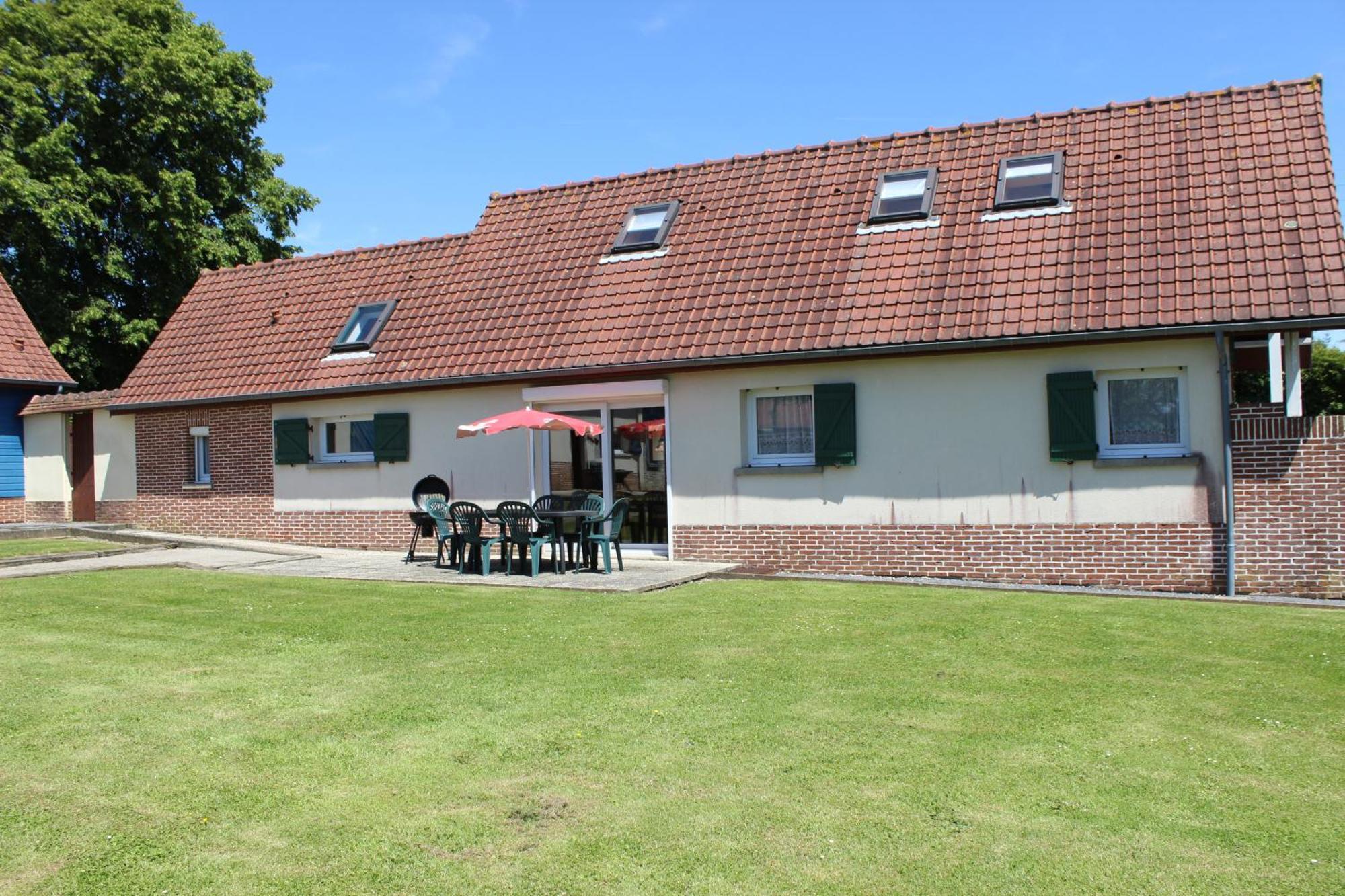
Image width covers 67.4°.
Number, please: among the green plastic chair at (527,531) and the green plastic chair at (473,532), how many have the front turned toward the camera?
0

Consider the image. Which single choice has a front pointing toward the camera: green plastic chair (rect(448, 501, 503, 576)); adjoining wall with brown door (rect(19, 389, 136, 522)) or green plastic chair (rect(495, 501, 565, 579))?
the adjoining wall with brown door

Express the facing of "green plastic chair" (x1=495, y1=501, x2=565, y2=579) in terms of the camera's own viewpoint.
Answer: facing away from the viewer and to the right of the viewer

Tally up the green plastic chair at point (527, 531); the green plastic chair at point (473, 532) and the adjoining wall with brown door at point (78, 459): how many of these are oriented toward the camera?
1

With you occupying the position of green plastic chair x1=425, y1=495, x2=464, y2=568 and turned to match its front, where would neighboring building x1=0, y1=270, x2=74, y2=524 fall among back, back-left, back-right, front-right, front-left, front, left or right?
back

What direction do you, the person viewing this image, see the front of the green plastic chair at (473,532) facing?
facing away from the viewer and to the right of the viewer

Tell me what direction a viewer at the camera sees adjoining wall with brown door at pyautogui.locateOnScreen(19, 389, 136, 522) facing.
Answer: facing the viewer

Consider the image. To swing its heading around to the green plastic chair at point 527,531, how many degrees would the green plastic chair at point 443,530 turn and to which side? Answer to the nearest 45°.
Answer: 0° — it already faces it

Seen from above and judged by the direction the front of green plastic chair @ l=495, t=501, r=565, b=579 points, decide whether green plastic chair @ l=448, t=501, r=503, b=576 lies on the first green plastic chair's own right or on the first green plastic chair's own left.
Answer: on the first green plastic chair's own left

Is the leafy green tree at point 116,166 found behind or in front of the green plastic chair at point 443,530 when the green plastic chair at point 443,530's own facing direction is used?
behind

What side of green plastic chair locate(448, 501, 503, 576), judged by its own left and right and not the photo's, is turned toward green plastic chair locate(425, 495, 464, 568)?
left

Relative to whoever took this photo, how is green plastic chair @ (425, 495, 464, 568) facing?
facing the viewer and to the right of the viewer

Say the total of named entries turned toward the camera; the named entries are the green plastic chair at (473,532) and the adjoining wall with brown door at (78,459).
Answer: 1

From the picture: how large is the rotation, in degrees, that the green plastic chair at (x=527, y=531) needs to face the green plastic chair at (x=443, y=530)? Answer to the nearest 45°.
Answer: approximately 90° to its left

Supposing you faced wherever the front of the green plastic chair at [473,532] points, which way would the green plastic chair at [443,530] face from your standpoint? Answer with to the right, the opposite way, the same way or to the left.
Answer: to the right

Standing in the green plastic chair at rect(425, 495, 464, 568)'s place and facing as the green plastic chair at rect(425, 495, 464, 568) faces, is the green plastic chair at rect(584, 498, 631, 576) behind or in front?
in front
